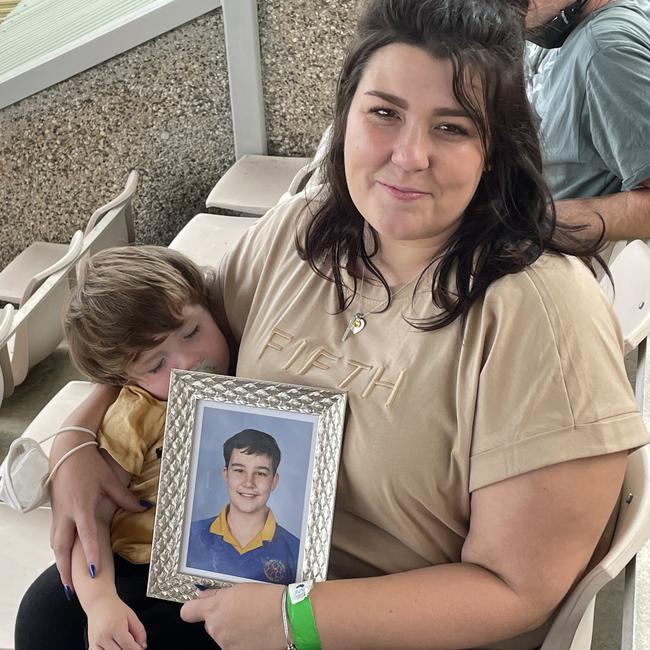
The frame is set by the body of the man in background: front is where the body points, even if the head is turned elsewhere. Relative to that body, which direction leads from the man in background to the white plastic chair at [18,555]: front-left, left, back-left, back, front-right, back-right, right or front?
front-left

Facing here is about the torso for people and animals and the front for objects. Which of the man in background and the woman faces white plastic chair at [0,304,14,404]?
the man in background

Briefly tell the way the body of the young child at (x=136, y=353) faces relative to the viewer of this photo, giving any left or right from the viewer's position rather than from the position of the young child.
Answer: facing the viewer and to the right of the viewer

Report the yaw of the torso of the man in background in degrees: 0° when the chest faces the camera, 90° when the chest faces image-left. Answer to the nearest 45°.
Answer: approximately 90°

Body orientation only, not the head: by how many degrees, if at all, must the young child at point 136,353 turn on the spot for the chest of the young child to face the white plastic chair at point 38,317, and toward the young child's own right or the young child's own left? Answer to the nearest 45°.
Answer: approximately 135° to the young child's own left

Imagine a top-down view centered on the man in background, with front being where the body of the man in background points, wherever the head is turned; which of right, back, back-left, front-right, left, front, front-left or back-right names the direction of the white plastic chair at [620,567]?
left

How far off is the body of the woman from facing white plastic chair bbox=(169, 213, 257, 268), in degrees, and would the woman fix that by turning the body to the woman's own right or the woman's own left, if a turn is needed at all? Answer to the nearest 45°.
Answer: approximately 135° to the woman's own right

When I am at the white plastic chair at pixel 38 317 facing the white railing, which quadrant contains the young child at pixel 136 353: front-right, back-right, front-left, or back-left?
back-right

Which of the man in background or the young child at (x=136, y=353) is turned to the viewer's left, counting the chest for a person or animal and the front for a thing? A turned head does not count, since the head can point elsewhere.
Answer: the man in background

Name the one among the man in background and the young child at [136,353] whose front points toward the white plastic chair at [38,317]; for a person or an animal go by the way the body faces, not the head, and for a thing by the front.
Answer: the man in background

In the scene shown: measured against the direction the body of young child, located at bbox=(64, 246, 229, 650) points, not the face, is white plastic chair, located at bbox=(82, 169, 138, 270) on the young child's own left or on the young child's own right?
on the young child's own left

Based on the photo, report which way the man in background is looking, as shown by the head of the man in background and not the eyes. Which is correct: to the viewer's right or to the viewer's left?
to the viewer's left

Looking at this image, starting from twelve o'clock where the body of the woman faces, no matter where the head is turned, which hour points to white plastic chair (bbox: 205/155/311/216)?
The white plastic chair is roughly at 4 o'clock from the woman.
